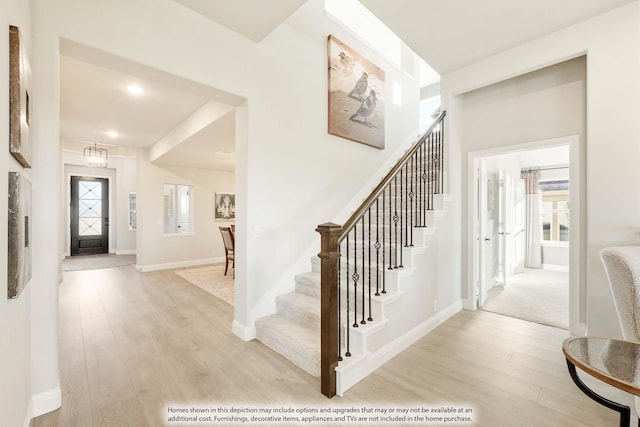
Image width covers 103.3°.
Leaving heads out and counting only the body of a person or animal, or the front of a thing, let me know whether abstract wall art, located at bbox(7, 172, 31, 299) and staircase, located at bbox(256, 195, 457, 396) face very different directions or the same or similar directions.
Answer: very different directions

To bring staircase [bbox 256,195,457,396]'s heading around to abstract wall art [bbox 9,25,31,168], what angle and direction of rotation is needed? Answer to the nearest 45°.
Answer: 0° — it already faces it

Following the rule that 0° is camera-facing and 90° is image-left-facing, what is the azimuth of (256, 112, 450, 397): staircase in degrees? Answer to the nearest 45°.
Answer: approximately 45°

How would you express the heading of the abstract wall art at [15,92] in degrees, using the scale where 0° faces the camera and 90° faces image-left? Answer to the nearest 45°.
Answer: approximately 270°

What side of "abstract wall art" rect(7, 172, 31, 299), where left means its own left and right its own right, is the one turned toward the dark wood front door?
left

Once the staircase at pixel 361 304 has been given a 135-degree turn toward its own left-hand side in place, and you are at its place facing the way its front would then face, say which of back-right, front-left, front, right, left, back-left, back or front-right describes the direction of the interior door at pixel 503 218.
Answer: front-left

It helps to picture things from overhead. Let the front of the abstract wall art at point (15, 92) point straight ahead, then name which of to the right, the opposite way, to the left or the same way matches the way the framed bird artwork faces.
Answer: to the right

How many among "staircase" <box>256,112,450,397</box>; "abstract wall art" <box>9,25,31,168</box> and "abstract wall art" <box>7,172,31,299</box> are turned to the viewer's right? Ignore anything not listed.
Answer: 2

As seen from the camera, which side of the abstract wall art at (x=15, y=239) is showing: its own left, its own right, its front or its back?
right
